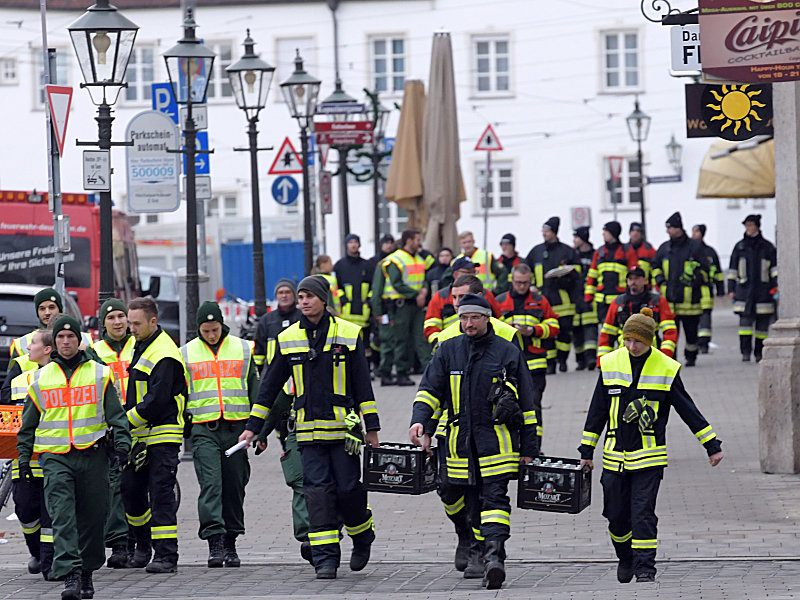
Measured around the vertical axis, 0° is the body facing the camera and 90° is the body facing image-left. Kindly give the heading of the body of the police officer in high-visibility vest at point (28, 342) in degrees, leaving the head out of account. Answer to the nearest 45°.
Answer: approximately 0°

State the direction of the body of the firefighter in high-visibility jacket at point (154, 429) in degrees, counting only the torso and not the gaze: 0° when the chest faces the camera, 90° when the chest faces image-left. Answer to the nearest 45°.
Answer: approximately 45°

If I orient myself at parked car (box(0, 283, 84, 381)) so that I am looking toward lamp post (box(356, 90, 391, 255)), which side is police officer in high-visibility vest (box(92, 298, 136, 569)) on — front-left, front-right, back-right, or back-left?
back-right

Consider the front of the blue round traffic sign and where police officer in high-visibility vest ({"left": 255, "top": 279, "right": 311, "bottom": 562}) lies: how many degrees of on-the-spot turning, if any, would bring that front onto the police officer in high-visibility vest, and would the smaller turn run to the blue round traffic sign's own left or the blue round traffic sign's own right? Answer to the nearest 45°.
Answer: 0° — it already faces them

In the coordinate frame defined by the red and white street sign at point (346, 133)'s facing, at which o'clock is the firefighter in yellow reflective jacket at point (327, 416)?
The firefighter in yellow reflective jacket is roughly at 12 o'clock from the red and white street sign.

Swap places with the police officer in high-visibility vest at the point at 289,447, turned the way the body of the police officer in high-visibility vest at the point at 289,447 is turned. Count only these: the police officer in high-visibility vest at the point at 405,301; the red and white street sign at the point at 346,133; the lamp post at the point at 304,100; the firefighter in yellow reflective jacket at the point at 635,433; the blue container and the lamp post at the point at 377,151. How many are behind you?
5

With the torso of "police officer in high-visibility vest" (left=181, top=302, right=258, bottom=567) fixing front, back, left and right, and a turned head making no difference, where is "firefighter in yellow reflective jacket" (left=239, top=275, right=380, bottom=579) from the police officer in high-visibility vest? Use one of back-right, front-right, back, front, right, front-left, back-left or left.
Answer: front-left

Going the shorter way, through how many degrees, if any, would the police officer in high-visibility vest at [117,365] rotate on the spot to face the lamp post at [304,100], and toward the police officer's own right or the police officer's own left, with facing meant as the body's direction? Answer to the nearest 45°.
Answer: approximately 180°

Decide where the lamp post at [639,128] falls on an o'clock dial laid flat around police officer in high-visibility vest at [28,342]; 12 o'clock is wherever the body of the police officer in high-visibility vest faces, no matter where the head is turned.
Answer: The lamp post is roughly at 7 o'clock from the police officer in high-visibility vest.
